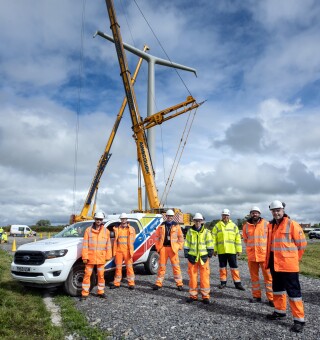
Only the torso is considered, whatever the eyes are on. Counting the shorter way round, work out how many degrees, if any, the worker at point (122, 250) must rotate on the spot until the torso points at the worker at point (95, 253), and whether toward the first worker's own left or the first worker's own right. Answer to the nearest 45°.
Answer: approximately 45° to the first worker's own right

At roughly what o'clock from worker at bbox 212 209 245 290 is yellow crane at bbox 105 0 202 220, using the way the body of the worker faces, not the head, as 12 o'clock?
The yellow crane is roughly at 5 o'clock from the worker.

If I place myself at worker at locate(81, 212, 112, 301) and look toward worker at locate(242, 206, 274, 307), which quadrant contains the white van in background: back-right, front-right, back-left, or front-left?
back-left

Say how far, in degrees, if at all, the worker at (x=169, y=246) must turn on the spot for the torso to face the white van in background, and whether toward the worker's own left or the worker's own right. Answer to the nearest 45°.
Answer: approximately 135° to the worker's own right
